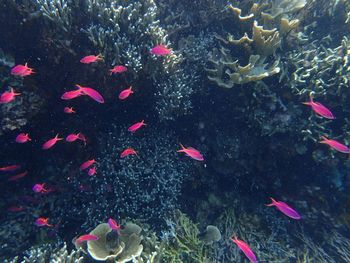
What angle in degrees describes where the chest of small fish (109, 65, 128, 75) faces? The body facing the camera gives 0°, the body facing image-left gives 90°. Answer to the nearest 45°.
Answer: approximately 270°

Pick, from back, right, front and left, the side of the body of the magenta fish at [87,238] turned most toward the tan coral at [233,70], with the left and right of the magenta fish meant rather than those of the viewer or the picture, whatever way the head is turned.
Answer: back

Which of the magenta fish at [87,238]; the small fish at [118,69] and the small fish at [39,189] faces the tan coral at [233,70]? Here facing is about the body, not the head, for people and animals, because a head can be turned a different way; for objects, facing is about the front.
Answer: the small fish at [118,69]

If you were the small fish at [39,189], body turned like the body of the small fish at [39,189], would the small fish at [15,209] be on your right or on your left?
on your right

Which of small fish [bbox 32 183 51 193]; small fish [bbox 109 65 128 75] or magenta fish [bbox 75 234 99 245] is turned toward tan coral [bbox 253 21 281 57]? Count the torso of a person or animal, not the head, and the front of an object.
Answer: small fish [bbox 109 65 128 75]

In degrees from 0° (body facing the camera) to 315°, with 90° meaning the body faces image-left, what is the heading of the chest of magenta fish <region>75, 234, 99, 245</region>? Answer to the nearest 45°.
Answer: approximately 90°
